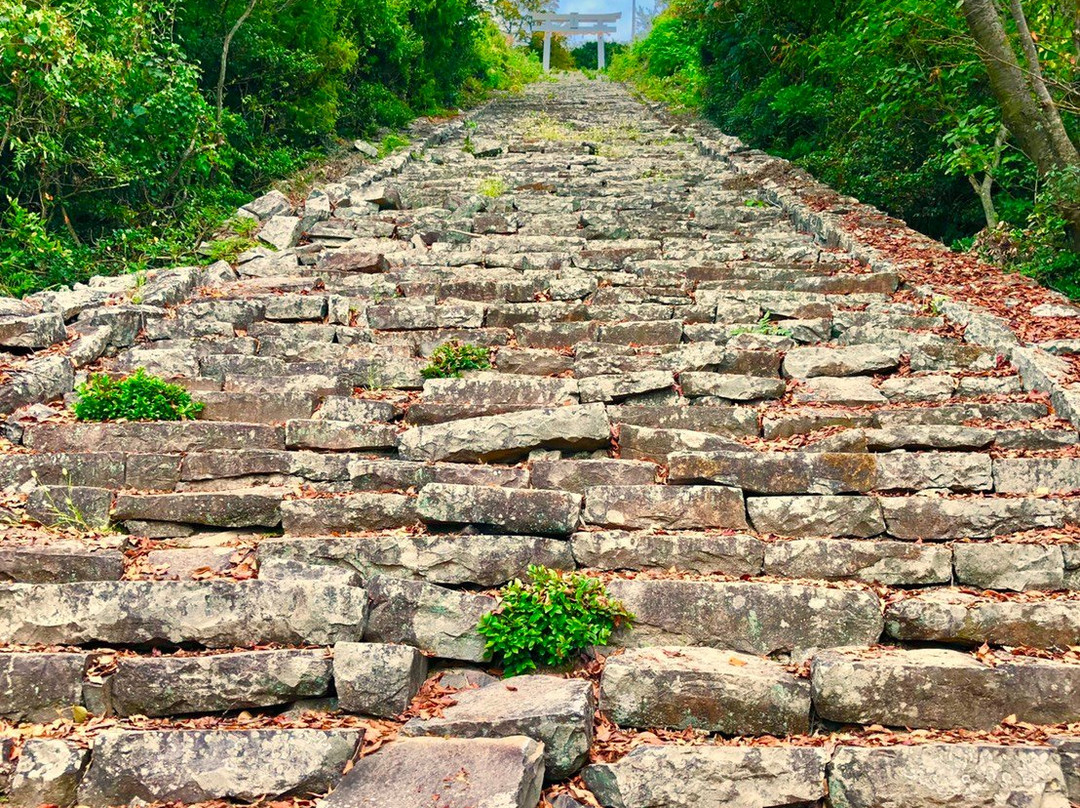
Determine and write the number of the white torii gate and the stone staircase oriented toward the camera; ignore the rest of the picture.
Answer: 2

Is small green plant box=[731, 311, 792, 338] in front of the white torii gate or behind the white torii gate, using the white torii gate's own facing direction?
in front

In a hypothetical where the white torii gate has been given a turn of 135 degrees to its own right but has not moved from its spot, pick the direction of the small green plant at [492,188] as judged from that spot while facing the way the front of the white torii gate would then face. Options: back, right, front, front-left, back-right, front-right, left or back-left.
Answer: back-left

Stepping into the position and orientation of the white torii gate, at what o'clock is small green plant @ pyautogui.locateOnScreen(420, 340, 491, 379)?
The small green plant is roughly at 12 o'clock from the white torii gate.

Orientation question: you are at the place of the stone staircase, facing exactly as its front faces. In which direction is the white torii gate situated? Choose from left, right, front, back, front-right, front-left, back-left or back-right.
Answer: back

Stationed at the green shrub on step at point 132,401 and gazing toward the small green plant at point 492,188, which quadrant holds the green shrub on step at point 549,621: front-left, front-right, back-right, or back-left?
back-right

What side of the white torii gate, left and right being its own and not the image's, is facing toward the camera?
front

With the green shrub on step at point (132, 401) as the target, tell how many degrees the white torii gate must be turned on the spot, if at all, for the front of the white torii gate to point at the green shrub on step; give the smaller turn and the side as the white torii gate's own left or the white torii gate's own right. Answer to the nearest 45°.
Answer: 0° — it already faces it

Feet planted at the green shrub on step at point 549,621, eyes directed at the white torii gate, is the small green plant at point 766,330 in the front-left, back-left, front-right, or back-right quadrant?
front-right

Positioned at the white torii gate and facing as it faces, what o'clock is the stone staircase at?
The stone staircase is roughly at 12 o'clock from the white torii gate.

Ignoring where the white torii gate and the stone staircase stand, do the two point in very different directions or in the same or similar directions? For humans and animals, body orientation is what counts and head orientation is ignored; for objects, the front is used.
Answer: same or similar directions

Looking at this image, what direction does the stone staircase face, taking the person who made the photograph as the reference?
facing the viewer
